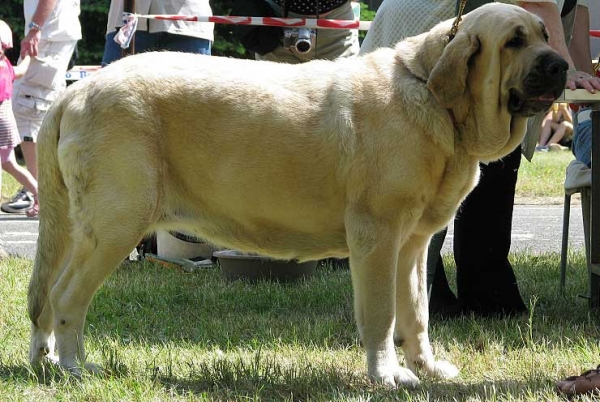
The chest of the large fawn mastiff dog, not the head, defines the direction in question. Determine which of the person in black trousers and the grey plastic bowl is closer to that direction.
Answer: the person in black trousers

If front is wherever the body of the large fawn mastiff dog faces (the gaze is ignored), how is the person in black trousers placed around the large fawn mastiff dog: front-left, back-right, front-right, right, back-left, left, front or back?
front-left

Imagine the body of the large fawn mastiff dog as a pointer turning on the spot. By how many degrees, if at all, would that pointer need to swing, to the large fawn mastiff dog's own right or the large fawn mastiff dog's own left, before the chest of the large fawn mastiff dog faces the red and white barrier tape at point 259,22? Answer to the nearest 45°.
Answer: approximately 90° to the large fawn mastiff dog's own left

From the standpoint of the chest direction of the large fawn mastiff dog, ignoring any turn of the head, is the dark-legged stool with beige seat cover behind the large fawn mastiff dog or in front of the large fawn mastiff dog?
in front

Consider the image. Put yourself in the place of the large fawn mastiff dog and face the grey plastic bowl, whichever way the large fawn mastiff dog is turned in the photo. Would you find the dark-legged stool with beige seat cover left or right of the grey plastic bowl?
right

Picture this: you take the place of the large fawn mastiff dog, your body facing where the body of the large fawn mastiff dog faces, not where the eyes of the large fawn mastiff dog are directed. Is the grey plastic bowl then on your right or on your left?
on your left

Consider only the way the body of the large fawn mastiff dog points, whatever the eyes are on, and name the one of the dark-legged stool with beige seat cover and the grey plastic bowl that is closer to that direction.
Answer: the dark-legged stool with beige seat cover

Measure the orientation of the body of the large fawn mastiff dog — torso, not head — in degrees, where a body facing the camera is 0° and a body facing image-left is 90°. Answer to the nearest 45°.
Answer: approximately 270°
